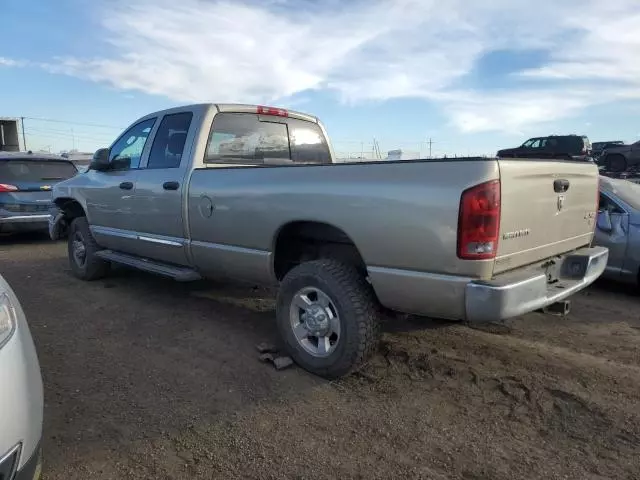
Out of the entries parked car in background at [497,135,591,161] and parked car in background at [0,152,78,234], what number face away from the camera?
1

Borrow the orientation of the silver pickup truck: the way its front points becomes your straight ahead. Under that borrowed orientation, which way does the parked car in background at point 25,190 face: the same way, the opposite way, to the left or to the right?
the same way

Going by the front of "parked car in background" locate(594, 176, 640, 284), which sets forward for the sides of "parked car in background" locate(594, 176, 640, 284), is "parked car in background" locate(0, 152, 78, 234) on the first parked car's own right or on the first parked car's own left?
on the first parked car's own right

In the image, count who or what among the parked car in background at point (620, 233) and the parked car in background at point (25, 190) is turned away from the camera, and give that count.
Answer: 1

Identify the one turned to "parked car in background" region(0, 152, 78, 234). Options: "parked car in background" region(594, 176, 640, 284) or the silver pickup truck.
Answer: the silver pickup truck

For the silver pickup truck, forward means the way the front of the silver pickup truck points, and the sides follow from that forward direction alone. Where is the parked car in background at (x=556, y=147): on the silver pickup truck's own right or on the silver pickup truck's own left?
on the silver pickup truck's own right

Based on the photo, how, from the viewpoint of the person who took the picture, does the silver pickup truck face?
facing away from the viewer and to the left of the viewer

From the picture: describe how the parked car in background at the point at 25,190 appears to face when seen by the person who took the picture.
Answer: facing away from the viewer

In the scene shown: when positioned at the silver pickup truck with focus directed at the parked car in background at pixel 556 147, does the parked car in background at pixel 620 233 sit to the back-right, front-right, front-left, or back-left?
front-right

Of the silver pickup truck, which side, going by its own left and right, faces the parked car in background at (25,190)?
front

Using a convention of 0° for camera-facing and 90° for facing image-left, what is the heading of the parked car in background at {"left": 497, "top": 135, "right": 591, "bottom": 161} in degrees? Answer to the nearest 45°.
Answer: approximately 90°

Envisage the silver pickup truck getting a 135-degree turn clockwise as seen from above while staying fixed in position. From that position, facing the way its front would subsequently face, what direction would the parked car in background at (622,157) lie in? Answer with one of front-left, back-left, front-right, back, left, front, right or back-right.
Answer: front-left

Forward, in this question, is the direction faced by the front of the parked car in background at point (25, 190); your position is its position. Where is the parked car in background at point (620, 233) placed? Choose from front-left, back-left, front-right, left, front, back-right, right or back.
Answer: back-right

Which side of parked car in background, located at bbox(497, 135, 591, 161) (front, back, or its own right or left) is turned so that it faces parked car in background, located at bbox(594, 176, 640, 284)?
left

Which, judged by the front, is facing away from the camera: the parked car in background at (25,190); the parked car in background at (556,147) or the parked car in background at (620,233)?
the parked car in background at (25,190)

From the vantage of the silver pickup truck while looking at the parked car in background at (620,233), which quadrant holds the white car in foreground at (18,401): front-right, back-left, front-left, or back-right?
back-right
